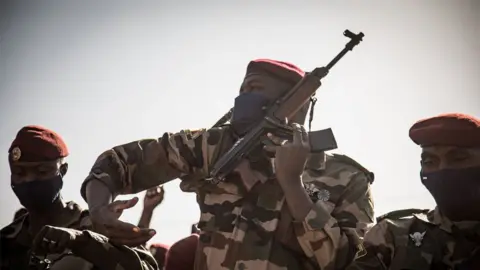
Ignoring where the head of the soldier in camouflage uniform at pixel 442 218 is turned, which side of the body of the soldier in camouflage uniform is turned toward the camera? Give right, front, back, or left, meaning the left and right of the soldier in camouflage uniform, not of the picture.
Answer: front

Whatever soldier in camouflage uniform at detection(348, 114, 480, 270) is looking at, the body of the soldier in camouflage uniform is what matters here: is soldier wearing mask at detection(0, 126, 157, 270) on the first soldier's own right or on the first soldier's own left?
on the first soldier's own right

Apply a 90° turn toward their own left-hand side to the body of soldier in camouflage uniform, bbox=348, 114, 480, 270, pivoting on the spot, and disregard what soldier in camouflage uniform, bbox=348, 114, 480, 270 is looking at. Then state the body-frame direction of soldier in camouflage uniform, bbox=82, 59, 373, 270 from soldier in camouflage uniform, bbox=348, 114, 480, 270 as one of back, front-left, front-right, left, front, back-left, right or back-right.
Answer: back

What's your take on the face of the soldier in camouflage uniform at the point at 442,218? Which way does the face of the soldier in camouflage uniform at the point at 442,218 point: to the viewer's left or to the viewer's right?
to the viewer's left
